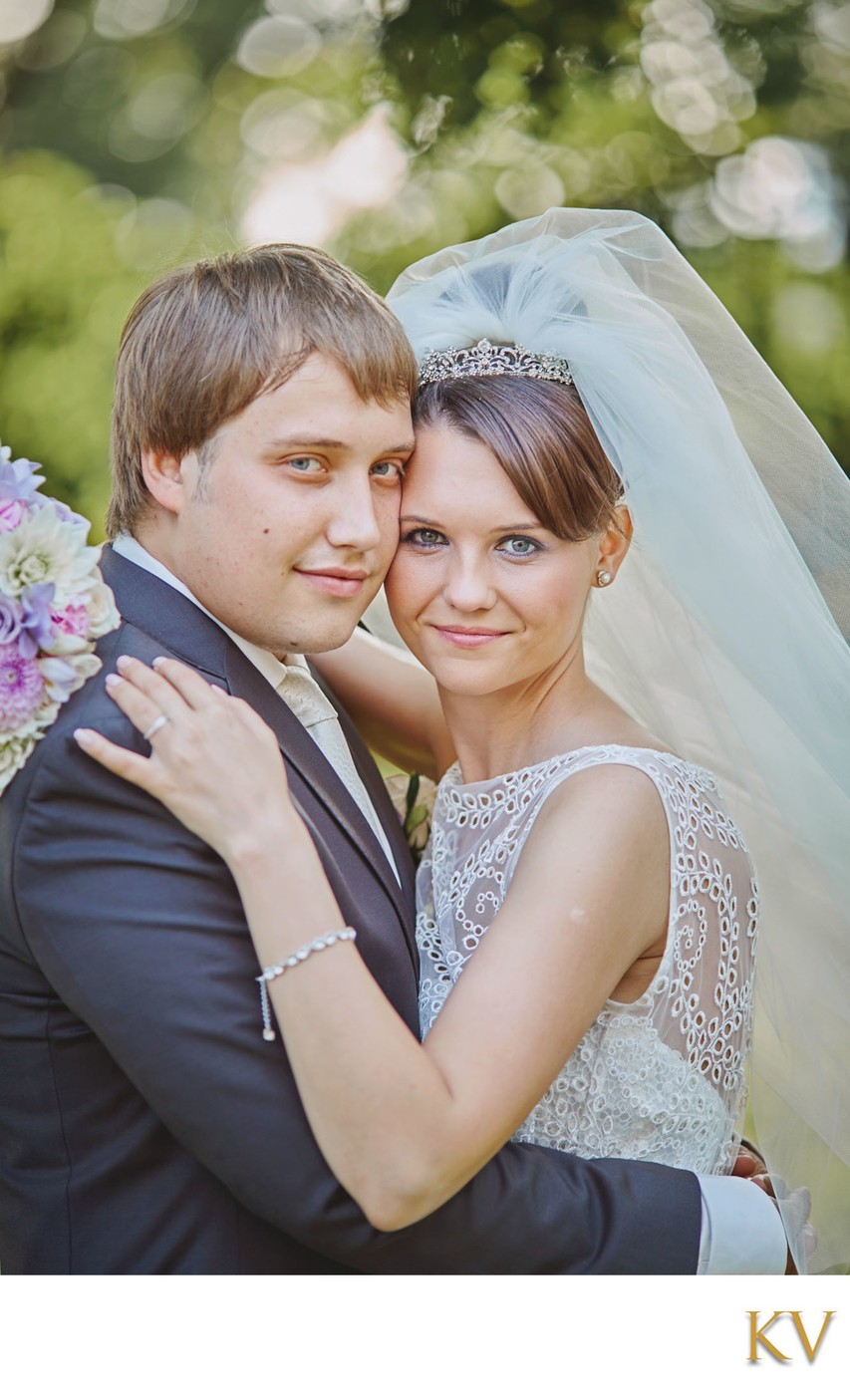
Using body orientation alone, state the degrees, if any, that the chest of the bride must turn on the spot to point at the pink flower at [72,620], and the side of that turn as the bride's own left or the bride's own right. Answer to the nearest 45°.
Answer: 0° — they already face it

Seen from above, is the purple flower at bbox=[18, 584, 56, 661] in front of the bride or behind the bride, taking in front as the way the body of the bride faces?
in front

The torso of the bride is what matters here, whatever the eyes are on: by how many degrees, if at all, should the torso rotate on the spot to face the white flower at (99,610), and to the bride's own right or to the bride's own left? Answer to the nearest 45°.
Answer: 0° — they already face it

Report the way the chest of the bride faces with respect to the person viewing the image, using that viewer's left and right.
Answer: facing the viewer and to the left of the viewer

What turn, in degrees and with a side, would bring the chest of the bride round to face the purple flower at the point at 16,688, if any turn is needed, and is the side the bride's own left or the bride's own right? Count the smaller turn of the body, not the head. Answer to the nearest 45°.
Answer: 0° — they already face it
